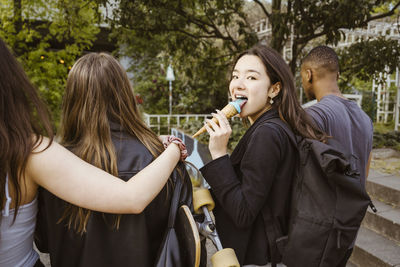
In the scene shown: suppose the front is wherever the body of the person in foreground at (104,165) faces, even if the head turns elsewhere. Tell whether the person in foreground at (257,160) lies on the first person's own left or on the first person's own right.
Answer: on the first person's own right

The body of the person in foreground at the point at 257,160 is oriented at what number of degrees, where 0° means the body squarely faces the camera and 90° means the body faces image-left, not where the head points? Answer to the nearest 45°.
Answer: approximately 90°

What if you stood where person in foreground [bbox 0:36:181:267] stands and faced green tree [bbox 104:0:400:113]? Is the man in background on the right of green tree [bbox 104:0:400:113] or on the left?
right

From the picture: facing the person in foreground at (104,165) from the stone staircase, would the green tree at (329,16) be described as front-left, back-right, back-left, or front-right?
back-right

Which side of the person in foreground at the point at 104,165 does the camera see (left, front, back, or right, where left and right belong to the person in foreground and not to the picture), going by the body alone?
back

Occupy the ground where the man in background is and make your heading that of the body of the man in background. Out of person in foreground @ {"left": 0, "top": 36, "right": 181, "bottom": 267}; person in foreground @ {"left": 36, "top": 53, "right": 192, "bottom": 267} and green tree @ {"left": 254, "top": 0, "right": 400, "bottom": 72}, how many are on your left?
2

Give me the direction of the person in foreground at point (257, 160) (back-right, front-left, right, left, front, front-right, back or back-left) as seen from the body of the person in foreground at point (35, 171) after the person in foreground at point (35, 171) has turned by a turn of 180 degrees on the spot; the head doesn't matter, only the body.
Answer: left

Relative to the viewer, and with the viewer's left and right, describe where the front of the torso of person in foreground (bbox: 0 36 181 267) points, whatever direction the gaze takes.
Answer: facing away from the viewer

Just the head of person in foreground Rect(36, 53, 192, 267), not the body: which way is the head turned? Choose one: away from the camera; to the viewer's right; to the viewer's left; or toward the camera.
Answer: away from the camera

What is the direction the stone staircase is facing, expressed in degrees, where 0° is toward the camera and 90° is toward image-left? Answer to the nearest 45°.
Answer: approximately 45°

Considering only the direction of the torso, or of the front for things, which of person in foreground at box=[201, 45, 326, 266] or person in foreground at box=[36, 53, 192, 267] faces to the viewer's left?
person in foreground at box=[201, 45, 326, 266]

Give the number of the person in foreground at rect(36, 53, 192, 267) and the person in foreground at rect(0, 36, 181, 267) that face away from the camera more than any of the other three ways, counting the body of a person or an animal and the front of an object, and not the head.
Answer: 2
